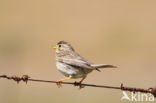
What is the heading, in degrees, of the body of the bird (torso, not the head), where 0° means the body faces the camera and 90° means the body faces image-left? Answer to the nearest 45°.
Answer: approximately 90°
